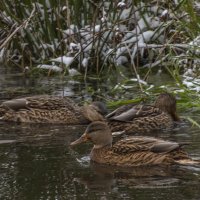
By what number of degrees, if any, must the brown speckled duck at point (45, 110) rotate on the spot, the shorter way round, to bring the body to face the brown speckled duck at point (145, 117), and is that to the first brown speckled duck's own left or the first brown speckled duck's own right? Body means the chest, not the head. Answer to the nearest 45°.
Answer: approximately 45° to the first brown speckled duck's own right

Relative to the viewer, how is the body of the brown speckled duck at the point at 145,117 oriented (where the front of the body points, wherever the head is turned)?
to the viewer's right

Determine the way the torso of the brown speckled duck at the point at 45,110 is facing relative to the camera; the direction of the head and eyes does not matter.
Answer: to the viewer's right

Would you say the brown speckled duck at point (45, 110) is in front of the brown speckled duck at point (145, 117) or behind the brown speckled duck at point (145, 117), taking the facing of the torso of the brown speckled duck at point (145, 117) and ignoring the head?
behind

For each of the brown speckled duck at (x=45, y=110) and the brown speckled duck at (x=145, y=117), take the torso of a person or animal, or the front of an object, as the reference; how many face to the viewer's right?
2
